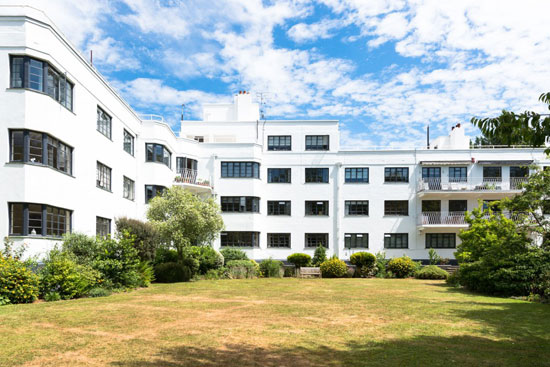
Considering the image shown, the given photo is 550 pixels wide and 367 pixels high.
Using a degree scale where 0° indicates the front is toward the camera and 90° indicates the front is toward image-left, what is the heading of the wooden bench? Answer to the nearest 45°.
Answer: approximately 0°

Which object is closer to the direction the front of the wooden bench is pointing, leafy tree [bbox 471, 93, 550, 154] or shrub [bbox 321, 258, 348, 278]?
the leafy tree

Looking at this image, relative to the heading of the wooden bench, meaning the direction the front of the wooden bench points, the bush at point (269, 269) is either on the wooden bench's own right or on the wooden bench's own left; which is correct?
on the wooden bench's own right

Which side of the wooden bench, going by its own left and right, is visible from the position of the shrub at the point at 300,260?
back

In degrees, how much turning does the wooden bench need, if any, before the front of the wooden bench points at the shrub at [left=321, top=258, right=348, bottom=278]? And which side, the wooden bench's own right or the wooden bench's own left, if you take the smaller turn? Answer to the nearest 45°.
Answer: approximately 90° to the wooden bench's own left

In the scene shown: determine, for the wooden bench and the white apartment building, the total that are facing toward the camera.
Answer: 2

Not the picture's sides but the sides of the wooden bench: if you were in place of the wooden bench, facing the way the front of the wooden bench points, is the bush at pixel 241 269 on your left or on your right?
on your right
